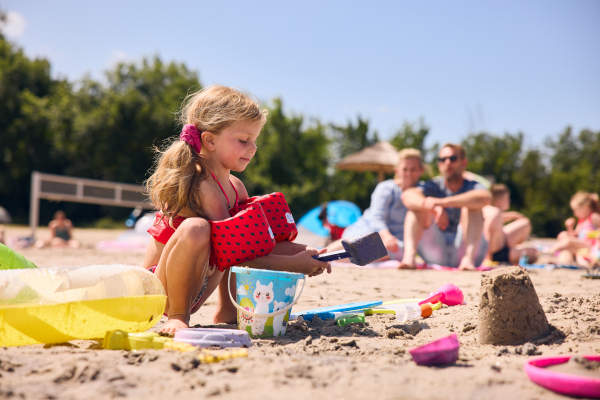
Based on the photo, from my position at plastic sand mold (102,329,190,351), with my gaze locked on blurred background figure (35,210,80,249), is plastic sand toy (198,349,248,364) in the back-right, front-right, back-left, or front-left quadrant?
back-right

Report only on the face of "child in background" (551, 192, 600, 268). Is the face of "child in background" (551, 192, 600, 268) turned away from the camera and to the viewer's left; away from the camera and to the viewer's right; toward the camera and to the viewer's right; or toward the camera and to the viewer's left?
toward the camera and to the viewer's left

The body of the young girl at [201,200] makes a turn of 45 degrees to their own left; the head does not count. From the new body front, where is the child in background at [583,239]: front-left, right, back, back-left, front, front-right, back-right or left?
front-left

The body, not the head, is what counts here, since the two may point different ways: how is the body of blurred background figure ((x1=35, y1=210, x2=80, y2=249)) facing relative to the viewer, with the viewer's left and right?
facing the viewer

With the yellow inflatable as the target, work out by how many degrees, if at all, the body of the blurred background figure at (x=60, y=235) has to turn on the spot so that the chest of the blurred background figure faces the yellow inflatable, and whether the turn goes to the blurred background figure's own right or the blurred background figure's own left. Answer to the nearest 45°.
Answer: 0° — they already face it

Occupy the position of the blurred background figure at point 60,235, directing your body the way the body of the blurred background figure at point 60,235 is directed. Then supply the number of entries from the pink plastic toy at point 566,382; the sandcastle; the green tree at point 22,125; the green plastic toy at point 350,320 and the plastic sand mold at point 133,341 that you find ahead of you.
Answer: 4

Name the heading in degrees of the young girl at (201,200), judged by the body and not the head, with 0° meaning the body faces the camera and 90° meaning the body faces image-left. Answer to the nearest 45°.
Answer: approximately 315°

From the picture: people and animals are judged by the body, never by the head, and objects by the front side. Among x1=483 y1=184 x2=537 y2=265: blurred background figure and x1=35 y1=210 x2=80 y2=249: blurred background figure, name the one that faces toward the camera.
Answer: x1=35 y1=210 x2=80 y2=249: blurred background figure

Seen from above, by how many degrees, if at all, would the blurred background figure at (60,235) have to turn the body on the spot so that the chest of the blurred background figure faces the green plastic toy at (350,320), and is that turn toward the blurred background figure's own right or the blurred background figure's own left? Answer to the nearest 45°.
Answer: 0° — they already face it
